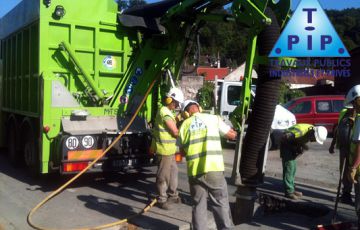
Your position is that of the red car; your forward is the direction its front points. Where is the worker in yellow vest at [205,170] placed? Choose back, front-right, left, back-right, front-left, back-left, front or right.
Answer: left

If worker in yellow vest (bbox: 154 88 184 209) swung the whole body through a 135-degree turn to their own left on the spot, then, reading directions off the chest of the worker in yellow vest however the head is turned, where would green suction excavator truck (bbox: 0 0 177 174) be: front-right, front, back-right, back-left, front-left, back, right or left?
front

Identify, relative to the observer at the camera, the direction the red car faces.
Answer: facing to the left of the viewer

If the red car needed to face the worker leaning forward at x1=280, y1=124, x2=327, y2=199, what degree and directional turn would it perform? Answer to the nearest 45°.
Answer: approximately 90° to its left

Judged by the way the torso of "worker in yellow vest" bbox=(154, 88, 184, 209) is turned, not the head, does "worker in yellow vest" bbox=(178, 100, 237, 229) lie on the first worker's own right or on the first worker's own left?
on the first worker's own right

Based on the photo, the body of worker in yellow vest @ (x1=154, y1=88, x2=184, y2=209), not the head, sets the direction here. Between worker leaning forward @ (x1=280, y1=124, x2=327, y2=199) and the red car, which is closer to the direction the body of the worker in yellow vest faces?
the worker leaning forward

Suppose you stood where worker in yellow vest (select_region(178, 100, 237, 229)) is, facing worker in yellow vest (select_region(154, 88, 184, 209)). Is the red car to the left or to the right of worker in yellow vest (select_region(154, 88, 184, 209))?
right

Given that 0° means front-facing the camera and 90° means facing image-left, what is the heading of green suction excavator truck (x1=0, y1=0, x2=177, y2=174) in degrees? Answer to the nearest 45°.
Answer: approximately 135°

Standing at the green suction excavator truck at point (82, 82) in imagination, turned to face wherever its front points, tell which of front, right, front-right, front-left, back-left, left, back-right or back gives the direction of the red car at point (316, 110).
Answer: right

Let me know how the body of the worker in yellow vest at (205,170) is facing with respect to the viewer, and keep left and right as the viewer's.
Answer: facing away from the viewer

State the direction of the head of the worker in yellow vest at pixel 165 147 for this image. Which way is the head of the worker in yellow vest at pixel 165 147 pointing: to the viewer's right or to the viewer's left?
to the viewer's right

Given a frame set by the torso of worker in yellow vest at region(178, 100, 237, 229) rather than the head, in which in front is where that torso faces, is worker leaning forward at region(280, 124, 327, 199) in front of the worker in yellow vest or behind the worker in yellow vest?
in front

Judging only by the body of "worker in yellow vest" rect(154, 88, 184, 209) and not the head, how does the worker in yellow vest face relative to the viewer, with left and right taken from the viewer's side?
facing to the right of the viewer
